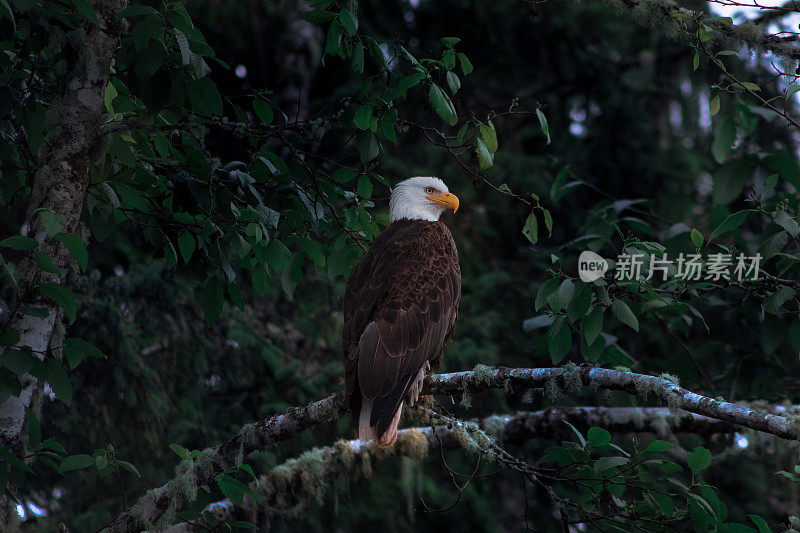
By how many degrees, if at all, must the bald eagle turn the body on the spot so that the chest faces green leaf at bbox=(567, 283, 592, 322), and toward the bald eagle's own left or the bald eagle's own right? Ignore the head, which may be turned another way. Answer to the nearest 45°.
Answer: approximately 90° to the bald eagle's own right

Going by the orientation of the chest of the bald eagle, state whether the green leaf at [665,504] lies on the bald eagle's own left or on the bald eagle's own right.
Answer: on the bald eagle's own right

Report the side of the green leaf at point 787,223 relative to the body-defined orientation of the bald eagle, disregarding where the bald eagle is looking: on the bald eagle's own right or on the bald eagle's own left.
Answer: on the bald eagle's own right

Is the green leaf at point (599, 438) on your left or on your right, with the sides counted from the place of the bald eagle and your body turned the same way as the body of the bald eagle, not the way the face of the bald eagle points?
on your right

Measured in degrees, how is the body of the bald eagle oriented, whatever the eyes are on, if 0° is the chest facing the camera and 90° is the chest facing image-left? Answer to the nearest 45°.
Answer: approximately 225°
